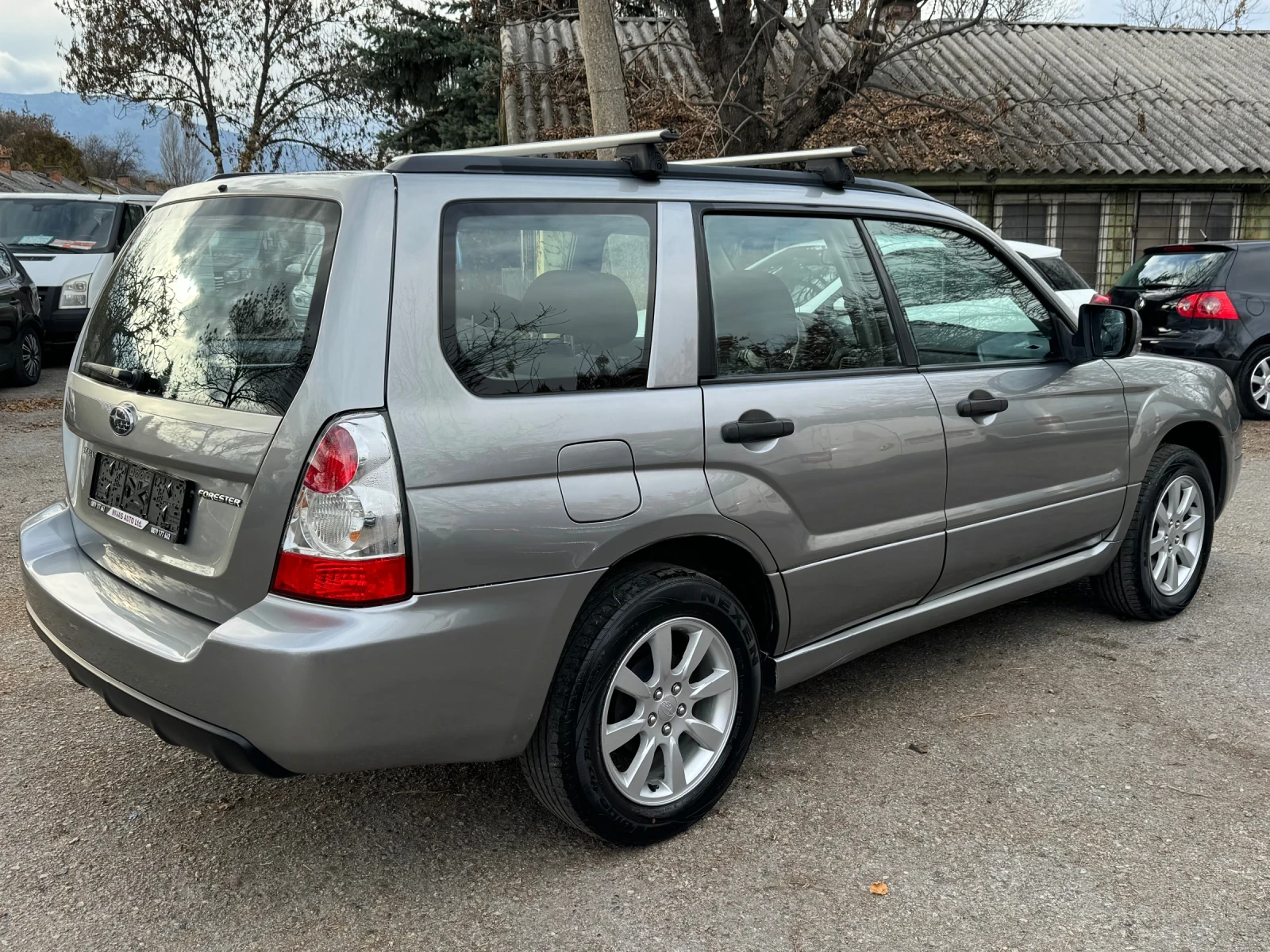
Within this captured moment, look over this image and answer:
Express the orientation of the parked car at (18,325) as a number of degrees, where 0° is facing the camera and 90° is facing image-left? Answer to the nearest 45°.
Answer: approximately 45°

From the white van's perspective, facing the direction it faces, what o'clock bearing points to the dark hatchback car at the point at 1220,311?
The dark hatchback car is roughly at 9 o'clock from the white van.

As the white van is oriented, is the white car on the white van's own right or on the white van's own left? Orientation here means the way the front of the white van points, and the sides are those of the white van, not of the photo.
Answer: on the white van's own left

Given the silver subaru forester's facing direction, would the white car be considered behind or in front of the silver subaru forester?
in front

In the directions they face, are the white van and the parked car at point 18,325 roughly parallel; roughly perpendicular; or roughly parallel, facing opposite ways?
roughly parallel

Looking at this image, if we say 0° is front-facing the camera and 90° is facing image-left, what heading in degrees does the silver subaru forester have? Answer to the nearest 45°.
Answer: approximately 225°

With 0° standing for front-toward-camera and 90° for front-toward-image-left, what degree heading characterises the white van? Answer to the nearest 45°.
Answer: approximately 45°

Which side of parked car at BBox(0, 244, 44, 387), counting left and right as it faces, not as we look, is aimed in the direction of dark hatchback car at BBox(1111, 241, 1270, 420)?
left

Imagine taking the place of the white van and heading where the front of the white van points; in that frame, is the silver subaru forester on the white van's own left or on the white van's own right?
on the white van's own left

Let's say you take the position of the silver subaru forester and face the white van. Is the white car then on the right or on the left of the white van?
right

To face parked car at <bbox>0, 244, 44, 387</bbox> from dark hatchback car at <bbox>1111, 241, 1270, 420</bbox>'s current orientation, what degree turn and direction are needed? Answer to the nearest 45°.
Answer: approximately 135° to its left

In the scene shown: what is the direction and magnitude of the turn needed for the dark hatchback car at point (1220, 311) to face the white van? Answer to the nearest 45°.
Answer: approximately 135° to its left

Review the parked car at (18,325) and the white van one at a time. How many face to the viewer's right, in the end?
0

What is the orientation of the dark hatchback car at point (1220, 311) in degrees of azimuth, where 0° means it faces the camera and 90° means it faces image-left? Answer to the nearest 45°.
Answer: approximately 225°
